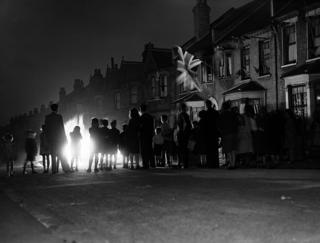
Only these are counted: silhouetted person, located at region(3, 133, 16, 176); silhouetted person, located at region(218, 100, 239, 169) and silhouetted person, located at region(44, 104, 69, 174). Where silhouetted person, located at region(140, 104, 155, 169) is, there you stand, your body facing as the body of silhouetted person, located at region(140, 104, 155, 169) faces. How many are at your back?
1

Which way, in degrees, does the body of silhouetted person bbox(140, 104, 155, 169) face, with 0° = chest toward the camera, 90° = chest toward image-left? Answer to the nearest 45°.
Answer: approximately 135°

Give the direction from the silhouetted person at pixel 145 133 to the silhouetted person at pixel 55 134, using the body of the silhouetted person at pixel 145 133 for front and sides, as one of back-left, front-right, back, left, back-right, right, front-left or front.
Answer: front-left
